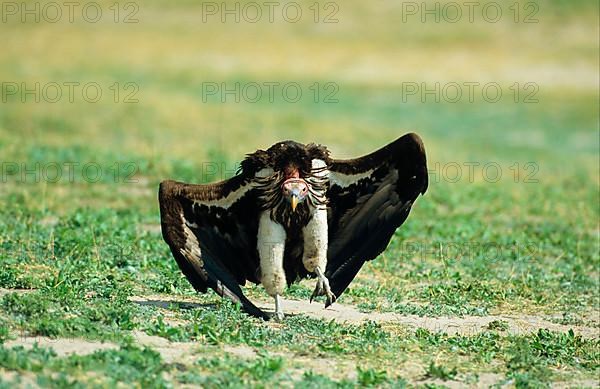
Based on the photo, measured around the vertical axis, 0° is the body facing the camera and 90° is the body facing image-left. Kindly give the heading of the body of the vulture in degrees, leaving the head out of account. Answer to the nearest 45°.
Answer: approximately 0°
